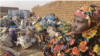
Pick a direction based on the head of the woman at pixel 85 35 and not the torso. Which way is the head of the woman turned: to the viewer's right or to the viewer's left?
to the viewer's left

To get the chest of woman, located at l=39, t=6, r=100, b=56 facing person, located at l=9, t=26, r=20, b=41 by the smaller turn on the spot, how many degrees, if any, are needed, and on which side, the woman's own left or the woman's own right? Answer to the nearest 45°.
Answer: approximately 45° to the woman's own right

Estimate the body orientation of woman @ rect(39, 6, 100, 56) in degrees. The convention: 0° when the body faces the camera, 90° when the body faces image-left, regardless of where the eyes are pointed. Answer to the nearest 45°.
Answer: approximately 90°
